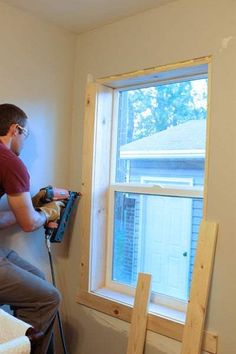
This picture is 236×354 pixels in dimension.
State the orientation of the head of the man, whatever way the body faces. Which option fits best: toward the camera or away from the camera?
away from the camera

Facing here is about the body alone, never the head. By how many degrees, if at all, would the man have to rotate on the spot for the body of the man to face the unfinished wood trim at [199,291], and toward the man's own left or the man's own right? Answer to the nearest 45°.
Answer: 0° — they already face it

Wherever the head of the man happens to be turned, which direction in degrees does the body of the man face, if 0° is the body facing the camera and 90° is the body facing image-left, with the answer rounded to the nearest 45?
approximately 270°

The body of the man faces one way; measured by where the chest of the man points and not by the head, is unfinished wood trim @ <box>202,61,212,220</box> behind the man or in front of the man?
in front

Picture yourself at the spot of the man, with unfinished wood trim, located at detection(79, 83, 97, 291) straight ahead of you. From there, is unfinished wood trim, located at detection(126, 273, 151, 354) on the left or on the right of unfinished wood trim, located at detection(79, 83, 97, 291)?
right

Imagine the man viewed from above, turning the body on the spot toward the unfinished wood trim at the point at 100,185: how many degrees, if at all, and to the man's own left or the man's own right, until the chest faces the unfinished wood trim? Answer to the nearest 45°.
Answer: approximately 45° to the man's own left

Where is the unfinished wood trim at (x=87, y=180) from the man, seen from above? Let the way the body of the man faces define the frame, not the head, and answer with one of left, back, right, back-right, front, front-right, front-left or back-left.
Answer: front-left

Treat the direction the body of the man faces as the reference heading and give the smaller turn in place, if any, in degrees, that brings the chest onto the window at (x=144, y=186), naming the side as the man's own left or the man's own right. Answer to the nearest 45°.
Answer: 0° — they already face it
